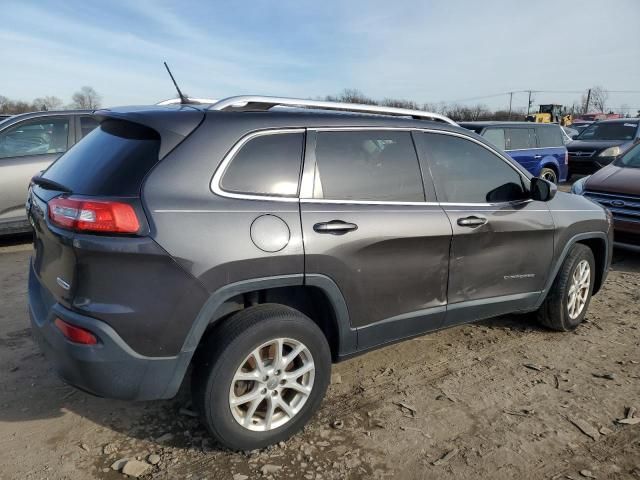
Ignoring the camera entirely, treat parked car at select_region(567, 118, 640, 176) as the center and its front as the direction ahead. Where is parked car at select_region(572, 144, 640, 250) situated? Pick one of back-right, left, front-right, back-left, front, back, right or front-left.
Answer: front-left

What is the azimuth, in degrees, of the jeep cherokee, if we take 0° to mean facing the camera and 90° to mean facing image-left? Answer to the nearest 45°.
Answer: approximately 225°

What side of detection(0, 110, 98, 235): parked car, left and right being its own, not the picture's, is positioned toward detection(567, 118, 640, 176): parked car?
back

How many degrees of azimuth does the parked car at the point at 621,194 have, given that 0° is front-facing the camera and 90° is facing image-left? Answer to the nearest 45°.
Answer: approximately 45°

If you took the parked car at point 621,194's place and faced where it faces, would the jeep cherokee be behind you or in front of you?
in front

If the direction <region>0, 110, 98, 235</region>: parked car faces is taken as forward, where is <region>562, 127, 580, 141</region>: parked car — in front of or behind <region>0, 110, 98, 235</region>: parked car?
behind

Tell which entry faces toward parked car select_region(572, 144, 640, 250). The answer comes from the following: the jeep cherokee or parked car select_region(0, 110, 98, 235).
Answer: the jeep cherokee

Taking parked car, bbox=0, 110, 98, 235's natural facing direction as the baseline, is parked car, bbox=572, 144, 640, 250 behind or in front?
behind

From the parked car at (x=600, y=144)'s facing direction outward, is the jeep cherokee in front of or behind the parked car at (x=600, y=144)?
in front

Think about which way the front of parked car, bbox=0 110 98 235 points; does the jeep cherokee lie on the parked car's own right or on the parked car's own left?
on the parked car's own left

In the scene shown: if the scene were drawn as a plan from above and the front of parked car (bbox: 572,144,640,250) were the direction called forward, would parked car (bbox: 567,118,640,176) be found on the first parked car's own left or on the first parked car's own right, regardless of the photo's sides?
on the first parked car's own right

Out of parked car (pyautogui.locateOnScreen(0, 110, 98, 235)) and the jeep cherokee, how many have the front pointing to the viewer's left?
1

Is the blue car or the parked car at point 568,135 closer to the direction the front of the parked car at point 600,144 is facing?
the blue car

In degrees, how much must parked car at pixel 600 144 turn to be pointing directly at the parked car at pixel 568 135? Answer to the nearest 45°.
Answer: approximately 135° to its right

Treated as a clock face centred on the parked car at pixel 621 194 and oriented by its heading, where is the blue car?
The blue car is roughly at 4 o'clock from the parked car.

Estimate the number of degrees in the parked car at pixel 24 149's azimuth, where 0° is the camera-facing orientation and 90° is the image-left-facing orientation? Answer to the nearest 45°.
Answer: approximately 90°
